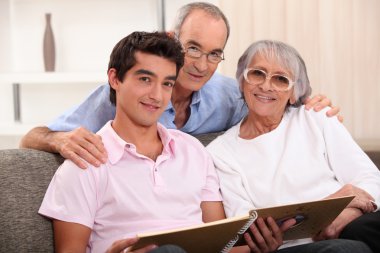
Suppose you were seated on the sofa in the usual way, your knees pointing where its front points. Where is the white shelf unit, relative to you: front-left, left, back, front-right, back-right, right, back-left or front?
back

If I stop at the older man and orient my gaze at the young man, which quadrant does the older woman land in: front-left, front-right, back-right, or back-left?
front-left

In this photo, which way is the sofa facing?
toward the camera

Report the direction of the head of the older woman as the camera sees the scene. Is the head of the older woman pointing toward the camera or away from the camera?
toward the camera

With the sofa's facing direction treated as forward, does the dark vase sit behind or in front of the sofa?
behind

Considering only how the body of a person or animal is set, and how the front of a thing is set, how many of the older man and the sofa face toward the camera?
2

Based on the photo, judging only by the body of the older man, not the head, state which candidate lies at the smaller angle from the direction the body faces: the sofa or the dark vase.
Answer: the sofa

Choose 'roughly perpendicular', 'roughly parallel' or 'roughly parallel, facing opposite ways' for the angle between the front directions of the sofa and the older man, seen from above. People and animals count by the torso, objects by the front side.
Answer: roughly parallel

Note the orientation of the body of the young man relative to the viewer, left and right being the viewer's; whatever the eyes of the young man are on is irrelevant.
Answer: facing the viewer and to the right of the viewer
